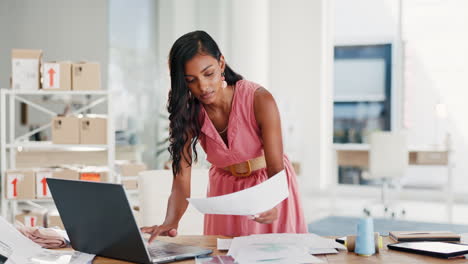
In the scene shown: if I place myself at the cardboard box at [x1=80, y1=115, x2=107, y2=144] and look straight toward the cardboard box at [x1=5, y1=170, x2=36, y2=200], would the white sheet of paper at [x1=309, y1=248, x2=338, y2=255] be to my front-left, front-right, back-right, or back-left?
back-left

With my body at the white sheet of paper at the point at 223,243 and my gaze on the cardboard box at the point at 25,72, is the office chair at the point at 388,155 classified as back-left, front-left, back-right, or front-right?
front-right

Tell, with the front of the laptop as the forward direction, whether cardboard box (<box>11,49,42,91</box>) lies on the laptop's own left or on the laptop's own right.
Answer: on the laptop's own left

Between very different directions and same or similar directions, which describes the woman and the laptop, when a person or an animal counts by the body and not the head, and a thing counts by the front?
very different directions

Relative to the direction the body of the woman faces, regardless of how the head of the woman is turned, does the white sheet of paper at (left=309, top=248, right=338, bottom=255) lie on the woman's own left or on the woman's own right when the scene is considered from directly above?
on the woman's own left

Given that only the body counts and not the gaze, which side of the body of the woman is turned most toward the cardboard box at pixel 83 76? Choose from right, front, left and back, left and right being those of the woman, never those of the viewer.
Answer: right

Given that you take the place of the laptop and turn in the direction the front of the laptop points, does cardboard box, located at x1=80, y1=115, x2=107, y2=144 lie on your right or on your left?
on your left

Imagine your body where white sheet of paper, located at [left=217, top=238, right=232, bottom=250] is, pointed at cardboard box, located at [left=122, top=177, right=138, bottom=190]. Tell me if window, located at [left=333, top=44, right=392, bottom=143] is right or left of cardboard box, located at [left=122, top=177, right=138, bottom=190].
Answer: right

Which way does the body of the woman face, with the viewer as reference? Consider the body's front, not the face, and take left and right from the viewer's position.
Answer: facing the viewer and to the left of the viewer

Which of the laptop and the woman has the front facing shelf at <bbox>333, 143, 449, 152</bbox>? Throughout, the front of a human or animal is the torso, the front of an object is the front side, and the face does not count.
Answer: the laptop

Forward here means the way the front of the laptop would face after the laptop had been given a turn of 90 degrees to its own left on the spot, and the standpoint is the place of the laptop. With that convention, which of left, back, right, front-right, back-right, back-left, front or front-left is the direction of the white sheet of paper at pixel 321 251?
back-right

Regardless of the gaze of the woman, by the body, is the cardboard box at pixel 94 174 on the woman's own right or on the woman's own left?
on the woman's own right

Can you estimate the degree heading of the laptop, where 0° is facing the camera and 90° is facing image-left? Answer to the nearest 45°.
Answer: approximately 225°

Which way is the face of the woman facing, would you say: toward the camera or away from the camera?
toward the camera

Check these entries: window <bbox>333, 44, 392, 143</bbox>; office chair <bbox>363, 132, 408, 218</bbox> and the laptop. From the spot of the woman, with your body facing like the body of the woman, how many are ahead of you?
1

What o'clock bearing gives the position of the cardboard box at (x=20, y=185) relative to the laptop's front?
The cardboard box is roughly at 10 o'clock from the laptop.
